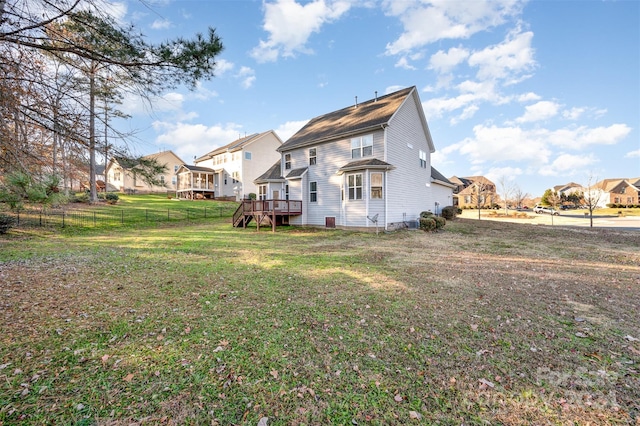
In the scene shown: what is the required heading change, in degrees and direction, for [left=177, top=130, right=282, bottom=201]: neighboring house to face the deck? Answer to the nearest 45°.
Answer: approximately 135° to its right

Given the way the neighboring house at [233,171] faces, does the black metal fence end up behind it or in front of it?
behind

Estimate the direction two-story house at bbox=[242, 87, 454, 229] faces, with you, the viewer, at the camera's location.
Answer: facing away from the viewer and to the right of the viewer

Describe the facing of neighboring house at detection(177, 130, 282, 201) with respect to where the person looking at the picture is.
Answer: facing away from the viewer and to the right of the viewer
